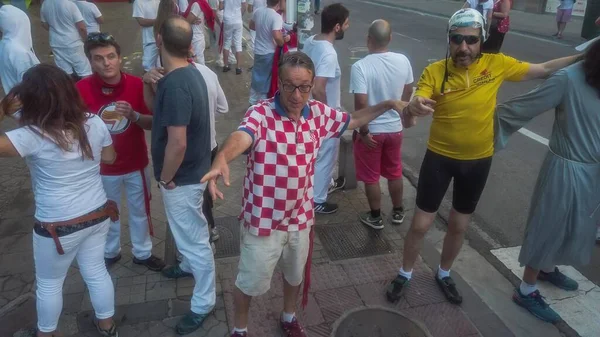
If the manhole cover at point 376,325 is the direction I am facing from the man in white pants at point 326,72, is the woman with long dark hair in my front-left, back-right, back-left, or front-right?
front-right

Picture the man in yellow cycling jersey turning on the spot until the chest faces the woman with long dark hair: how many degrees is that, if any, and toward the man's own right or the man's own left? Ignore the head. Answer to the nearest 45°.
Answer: approximately 45° to the man's own right

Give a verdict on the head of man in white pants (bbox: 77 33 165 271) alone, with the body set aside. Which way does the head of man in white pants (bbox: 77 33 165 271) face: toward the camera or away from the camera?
toward the camera

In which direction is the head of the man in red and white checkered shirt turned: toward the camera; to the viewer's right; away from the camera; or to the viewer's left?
toward the camera

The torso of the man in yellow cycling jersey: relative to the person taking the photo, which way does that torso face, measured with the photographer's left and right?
facing the viewer

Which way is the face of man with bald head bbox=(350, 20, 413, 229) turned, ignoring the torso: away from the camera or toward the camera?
away from the camera

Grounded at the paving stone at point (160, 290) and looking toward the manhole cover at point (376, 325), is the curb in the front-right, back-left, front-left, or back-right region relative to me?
front-left
